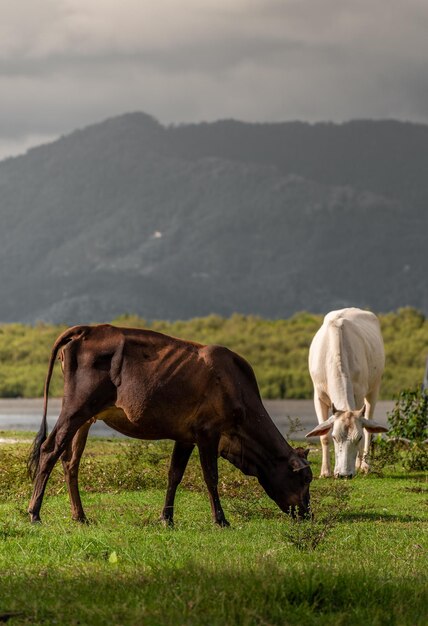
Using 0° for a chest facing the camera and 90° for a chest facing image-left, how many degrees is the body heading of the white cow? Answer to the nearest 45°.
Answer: approximately 0°

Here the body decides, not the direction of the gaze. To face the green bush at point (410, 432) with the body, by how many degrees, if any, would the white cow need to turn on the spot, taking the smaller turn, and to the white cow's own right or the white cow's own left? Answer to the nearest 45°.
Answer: approximately 135° to the white cow's own left

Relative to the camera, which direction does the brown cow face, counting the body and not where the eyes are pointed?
to the viewer's right

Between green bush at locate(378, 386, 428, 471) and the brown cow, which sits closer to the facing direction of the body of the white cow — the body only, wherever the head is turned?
the brown cow

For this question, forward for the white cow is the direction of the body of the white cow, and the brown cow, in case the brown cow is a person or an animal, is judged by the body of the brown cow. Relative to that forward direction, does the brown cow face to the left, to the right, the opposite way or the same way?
to the left

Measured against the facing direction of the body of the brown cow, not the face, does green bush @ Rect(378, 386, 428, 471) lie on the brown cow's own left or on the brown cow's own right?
on the brown cow's own left

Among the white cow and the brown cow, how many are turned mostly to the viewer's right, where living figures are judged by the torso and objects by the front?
1

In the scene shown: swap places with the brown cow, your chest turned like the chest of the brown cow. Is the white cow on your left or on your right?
on your left
